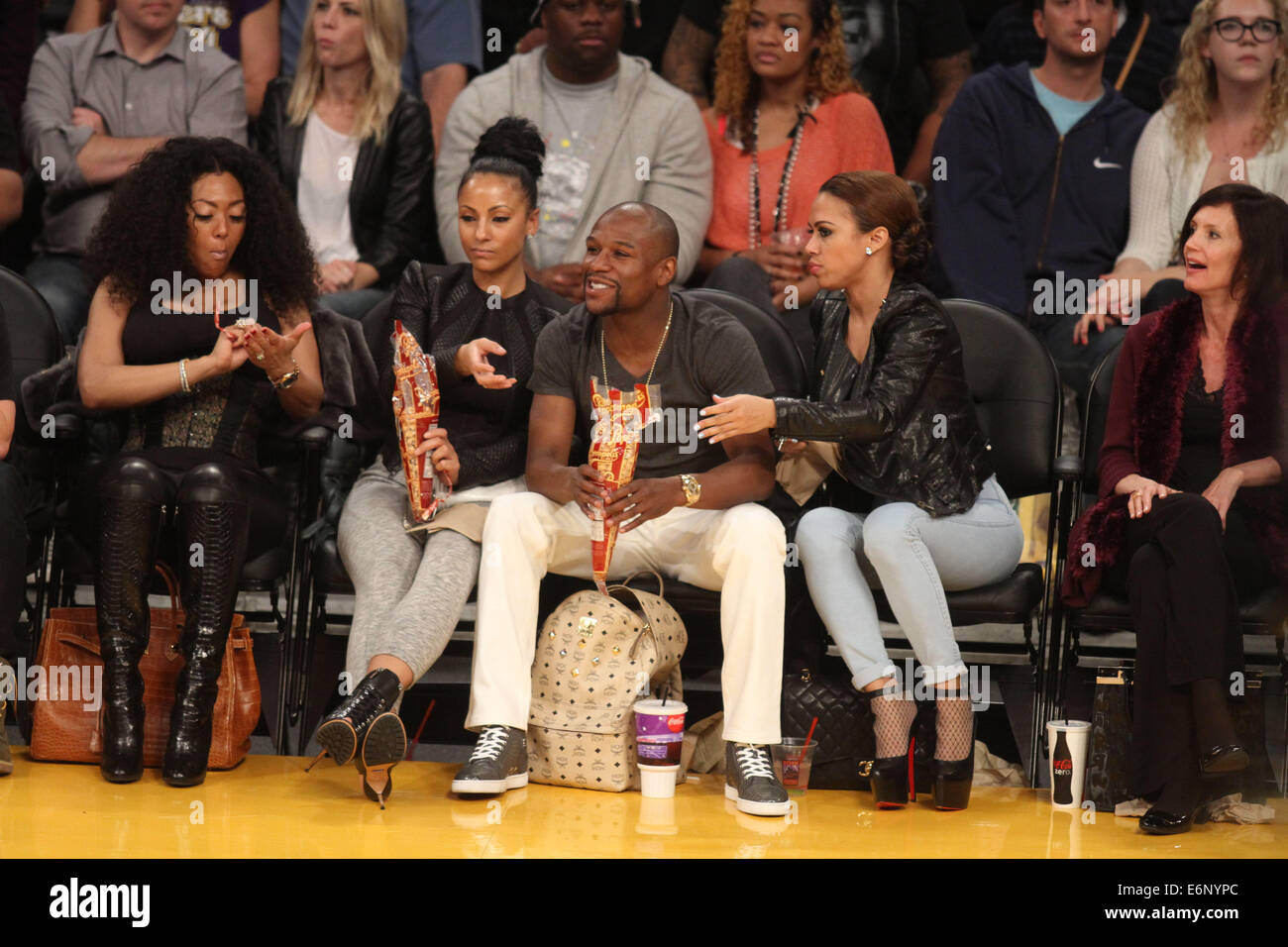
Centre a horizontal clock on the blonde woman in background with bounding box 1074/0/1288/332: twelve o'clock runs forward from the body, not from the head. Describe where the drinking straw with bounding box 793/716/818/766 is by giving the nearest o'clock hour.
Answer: The drinking straw is roughly at 1 o'clock from the blonde woman in background.

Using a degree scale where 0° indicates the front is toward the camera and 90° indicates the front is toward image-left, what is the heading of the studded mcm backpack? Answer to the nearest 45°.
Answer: approximately 45°

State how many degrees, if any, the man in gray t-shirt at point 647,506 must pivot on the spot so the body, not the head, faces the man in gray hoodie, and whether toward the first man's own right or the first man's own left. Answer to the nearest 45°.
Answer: approximately 180°

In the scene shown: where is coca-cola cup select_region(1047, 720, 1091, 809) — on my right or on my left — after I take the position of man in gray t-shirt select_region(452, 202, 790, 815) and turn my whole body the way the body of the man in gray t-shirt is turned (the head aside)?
on my left

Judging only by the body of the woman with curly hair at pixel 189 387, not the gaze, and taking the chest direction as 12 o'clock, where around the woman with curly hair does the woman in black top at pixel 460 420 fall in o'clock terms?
The woman in black top is roughly at 9 o'clock from the woman with curly hair.

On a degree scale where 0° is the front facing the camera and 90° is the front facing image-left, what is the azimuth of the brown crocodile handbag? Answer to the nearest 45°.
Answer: approximately 0°

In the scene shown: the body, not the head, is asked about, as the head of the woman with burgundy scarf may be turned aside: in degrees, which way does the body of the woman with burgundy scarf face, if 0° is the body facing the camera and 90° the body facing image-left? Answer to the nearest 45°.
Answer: approximately 45°

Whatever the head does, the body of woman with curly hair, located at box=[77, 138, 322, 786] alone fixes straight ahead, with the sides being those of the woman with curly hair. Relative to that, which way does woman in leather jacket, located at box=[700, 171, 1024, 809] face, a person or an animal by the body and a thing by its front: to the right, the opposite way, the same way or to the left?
to the right

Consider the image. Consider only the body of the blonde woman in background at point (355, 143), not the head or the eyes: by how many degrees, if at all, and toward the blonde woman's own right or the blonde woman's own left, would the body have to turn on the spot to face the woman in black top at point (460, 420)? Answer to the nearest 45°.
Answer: approximately 45° to the blonde woman's own left
